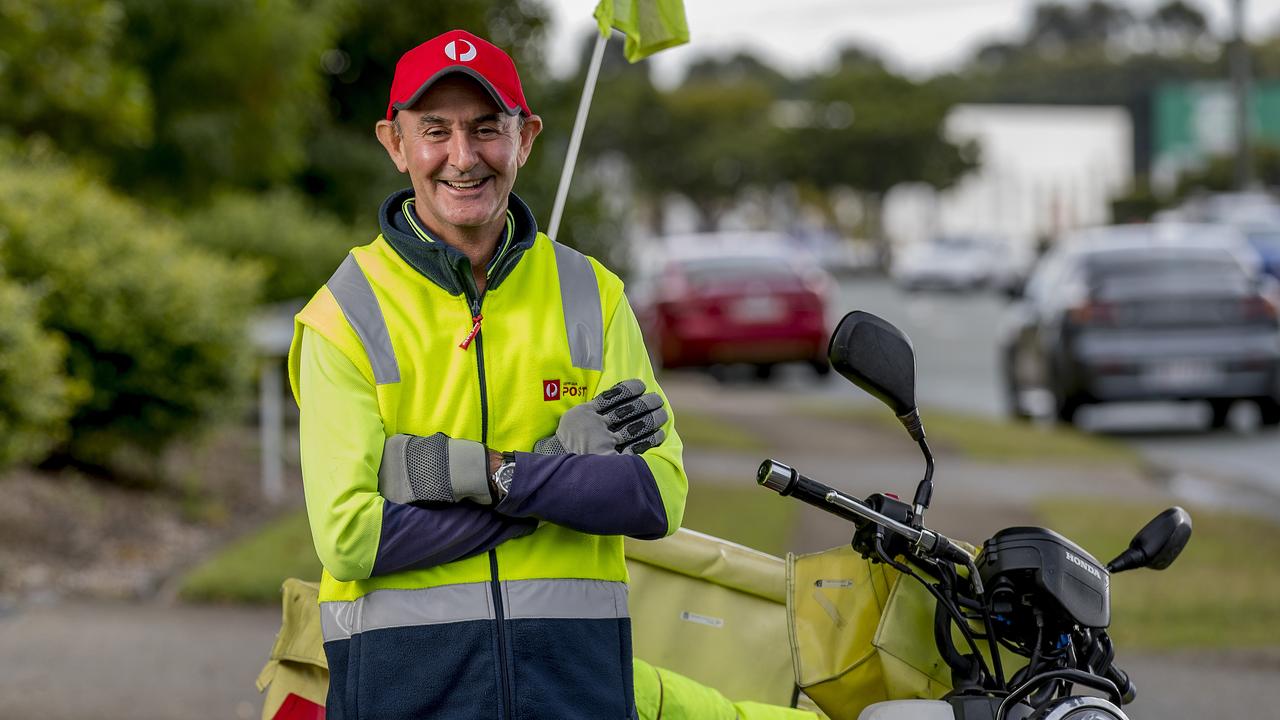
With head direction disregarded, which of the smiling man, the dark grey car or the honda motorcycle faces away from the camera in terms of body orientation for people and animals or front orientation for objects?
the dark grey car

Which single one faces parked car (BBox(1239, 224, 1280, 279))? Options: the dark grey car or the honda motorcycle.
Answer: the dark grey car

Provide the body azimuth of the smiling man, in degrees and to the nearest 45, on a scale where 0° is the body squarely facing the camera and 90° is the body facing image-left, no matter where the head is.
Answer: approximately 0°

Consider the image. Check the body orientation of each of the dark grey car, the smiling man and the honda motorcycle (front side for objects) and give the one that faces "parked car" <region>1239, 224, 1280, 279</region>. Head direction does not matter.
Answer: the dark grey car

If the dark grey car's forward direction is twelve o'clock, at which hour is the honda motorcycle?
The honda motorcycle is roughly at 6 o'clock from the dark grey car.

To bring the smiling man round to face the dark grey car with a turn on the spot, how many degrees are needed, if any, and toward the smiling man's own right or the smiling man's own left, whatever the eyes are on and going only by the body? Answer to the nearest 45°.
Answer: approximately 135° to the smiling man's own left

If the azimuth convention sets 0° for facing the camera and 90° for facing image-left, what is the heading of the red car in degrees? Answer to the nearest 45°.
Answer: approximately 180°

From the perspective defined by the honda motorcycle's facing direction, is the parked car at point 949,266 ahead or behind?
behind

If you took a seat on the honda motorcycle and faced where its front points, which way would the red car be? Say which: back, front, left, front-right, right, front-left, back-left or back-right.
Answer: back-left

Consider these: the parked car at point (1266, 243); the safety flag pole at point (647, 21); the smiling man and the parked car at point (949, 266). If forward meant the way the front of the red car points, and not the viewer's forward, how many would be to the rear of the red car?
2

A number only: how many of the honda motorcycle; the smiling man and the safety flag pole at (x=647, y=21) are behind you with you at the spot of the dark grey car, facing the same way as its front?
3

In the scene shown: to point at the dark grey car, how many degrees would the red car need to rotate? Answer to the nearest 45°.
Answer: approximately 135° to its right

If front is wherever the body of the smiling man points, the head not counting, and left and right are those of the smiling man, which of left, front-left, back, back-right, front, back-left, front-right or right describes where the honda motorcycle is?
left

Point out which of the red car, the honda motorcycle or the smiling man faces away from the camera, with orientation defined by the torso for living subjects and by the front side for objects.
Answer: the red car

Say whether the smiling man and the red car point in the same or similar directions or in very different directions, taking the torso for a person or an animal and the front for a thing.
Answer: very different directions

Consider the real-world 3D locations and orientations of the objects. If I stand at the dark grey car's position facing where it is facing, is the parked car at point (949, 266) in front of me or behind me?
in front
